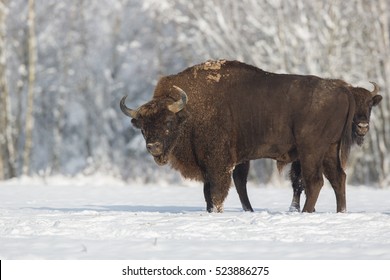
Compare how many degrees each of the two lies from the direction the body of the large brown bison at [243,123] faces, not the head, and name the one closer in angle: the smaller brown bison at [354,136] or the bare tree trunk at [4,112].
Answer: the bare tree trunk

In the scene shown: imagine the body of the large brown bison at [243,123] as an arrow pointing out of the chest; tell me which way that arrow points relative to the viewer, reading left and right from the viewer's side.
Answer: facing to the left of the viewer

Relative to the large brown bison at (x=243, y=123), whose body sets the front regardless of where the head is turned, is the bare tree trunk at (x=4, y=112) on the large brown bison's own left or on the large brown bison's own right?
on the large brown bison's own right

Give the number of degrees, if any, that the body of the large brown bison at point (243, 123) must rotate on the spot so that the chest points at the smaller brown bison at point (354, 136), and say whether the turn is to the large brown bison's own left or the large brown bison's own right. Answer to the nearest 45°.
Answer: approximately 180°
